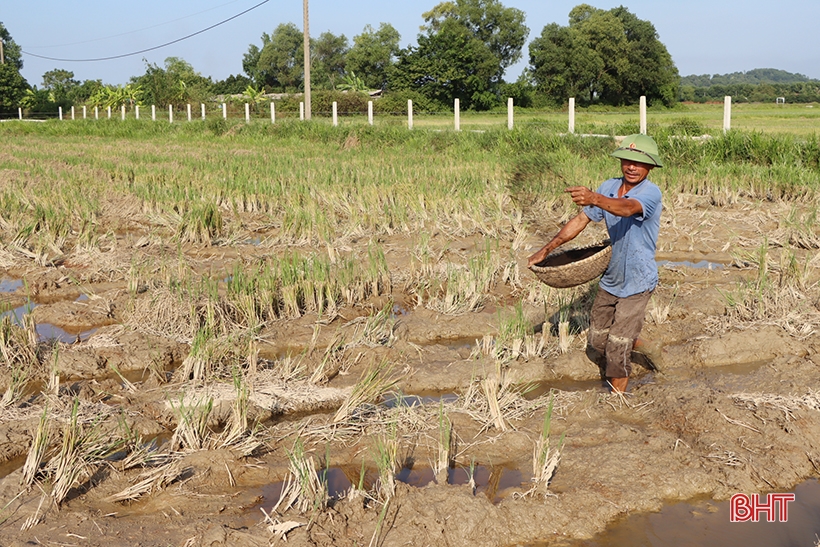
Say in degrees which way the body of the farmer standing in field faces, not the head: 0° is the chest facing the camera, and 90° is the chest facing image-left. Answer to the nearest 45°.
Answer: approximately 45°

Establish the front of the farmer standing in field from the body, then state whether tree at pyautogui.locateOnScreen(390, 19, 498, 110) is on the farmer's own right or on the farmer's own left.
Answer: on the farmer's own right
